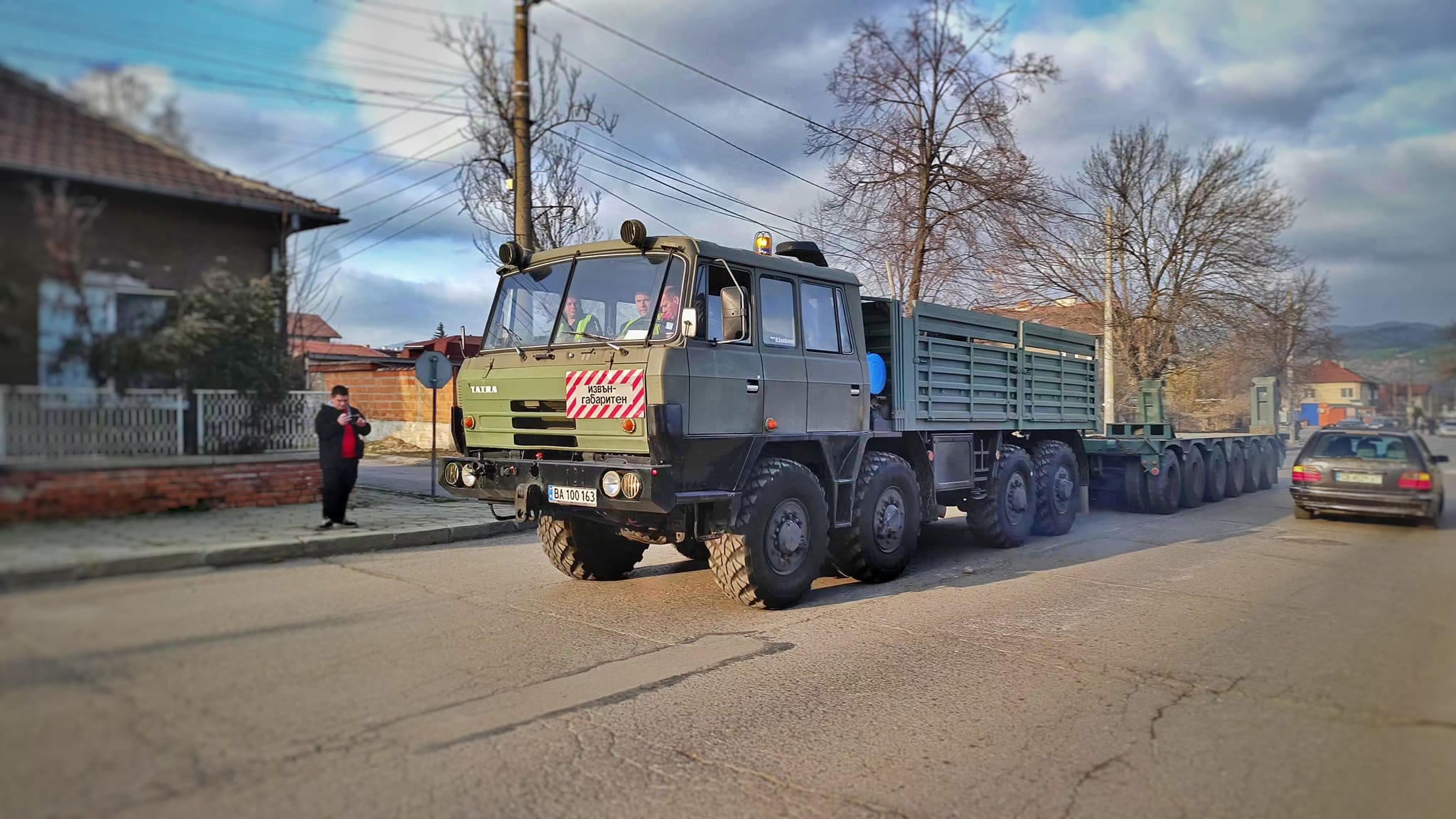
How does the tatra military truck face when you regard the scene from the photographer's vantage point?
facing the viewer and to the left of the viewer

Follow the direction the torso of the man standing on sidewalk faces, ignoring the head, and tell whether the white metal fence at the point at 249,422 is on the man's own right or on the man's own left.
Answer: on the man's own right

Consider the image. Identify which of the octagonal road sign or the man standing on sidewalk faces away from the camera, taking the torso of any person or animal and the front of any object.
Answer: the octagonal road sign

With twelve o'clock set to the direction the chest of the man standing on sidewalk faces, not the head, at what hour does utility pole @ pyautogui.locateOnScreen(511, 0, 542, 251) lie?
The utility pole is roughly at 8 o'clock from the man standing on sidewalk.

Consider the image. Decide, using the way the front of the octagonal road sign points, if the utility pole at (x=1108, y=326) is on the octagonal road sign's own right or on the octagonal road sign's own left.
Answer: on the octagonal road sign's own right

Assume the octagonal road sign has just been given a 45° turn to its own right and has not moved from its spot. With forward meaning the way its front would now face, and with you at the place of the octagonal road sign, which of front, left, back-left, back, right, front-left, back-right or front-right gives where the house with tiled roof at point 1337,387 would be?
front-right

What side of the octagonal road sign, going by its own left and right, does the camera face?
back

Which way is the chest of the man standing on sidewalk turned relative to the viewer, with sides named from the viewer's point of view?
facing the viewer and to the right of the viewer

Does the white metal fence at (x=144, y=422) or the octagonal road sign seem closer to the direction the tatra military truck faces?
the white metal fence

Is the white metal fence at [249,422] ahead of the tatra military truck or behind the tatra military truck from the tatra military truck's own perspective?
ahead

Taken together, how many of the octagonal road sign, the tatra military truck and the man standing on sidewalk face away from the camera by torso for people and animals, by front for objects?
1

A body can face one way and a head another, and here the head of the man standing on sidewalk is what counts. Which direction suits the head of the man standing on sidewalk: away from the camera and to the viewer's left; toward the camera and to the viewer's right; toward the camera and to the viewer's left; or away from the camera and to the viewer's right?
toward the camera and to the viewer's right

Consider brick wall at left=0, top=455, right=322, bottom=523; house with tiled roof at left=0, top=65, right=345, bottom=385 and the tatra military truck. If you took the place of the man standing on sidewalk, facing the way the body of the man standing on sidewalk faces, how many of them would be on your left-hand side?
1
